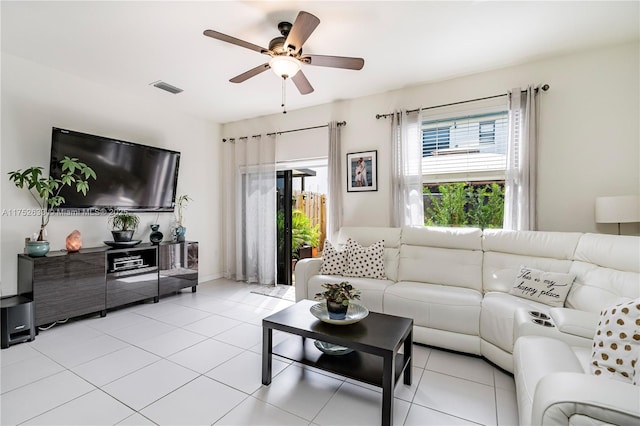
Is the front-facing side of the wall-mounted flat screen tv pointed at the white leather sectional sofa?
yes

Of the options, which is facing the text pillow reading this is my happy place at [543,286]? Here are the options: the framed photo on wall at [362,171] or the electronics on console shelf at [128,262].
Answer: the electronics on console shelf

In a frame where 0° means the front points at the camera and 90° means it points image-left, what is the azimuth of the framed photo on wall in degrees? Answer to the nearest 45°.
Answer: approximately 45°

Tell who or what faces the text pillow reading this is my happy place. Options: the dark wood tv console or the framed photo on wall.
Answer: the dark wood tv console

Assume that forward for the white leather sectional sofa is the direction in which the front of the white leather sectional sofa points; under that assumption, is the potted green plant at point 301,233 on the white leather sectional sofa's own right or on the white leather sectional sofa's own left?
on the white leather sectional sofa's own right

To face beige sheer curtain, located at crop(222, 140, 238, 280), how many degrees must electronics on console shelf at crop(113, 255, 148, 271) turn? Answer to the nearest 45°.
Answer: approximately 90° to its left

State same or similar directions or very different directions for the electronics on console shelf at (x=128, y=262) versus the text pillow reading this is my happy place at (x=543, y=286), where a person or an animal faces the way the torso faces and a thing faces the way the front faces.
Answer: very different directions

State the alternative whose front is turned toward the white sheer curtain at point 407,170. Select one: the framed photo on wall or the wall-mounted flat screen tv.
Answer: the wall-mounted flat screen tv

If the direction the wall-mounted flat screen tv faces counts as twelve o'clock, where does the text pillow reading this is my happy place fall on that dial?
The text pillow reading this is my happy place is roughly at 12 o'clock from the wall-mounted flat screen tv.
